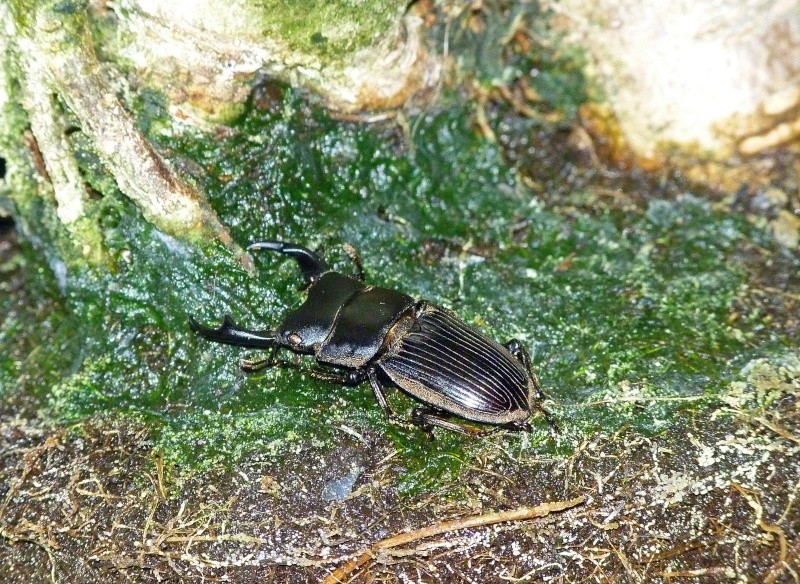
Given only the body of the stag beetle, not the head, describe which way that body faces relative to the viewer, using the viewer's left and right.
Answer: facing away from the viewer and to the left of the viewer
